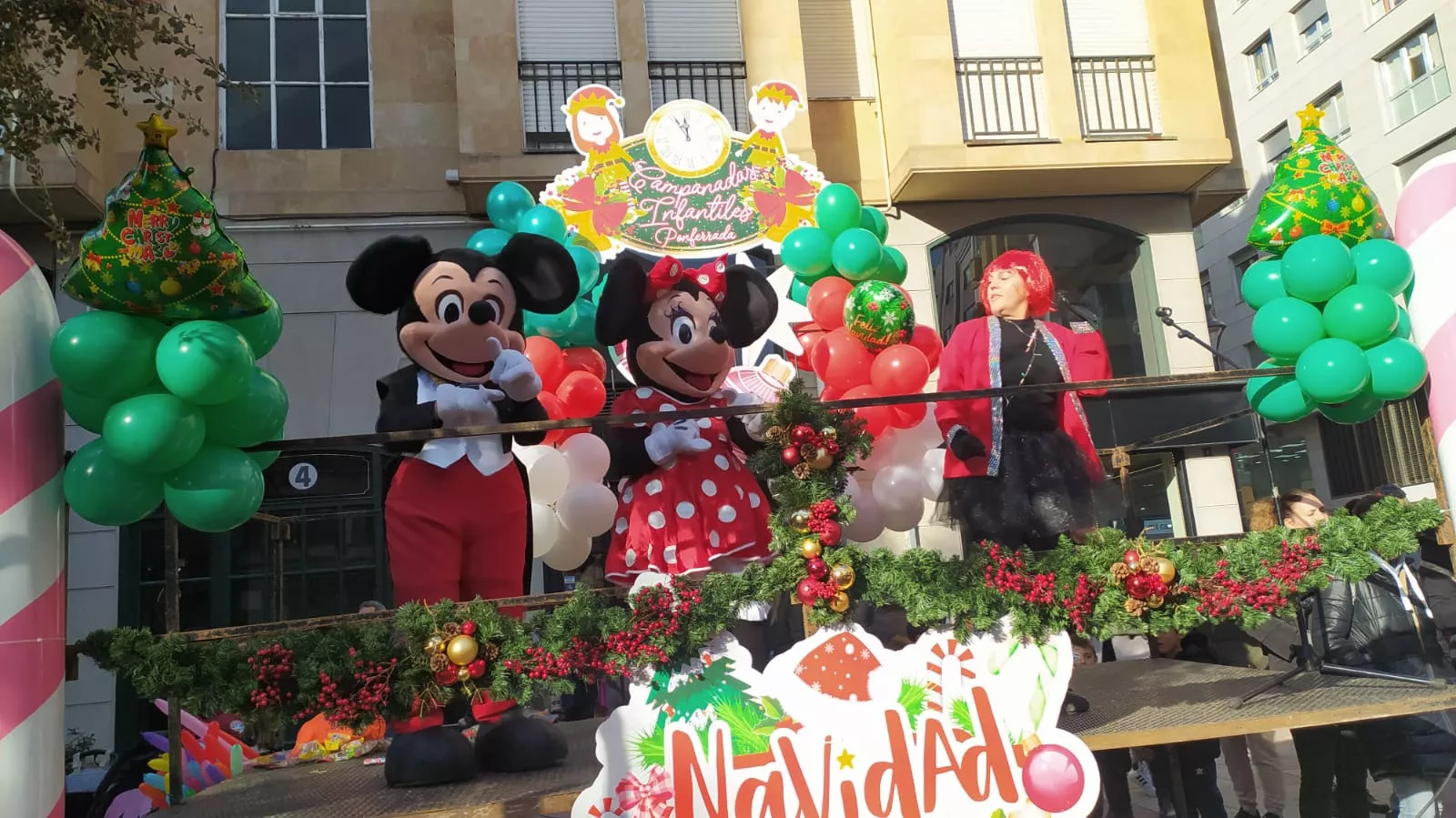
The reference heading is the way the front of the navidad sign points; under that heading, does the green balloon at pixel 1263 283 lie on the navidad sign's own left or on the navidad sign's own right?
on the navidad sign's own left

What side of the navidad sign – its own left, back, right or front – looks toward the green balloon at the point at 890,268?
back

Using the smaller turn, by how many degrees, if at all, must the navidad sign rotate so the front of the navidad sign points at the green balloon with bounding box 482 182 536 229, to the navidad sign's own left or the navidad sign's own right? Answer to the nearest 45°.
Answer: approximately 135° to the navidad sign's own right

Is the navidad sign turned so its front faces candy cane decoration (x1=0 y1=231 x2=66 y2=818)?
no

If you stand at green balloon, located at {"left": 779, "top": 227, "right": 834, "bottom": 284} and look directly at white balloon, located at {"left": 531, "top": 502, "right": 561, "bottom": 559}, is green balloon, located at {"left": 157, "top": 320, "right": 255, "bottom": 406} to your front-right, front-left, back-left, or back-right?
front-left

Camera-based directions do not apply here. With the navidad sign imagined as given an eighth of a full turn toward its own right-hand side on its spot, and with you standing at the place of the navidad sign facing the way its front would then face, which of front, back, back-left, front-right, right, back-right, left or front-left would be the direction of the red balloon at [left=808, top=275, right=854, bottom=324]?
back-right

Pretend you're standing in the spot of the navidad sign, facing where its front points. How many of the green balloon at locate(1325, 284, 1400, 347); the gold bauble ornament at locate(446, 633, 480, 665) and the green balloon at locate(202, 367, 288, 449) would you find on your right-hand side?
2

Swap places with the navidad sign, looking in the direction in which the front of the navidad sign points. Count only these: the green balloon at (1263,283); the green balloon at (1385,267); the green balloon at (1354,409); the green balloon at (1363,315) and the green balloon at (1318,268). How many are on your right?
0

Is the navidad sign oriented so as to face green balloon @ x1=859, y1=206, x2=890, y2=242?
no

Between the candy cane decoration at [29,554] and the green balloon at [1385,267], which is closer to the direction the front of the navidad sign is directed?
the candy cane decoration

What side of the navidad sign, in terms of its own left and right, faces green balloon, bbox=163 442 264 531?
right

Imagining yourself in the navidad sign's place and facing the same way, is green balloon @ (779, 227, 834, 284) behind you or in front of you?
behind

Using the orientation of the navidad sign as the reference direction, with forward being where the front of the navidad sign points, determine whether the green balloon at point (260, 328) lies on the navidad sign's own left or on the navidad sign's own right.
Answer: on the navidad sign's own right

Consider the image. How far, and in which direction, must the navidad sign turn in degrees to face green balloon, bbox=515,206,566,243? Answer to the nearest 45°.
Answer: approximately 135° to its right

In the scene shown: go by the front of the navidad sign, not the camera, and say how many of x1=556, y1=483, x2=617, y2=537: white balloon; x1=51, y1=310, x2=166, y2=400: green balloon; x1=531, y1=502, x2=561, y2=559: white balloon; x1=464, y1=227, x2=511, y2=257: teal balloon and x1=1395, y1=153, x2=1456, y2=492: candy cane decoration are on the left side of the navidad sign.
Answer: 1

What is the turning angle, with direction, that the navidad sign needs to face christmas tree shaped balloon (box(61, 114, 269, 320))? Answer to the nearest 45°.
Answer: approximately 90° to its right

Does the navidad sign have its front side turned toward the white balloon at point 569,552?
no

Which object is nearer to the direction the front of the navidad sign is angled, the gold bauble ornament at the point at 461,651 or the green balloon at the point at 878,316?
the gold bauble ornament

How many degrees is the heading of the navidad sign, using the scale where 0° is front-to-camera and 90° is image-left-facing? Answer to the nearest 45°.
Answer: approximately 0°

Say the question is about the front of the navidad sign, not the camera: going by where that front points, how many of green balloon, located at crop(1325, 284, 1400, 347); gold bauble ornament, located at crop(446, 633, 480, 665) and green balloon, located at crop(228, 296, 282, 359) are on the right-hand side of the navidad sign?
2

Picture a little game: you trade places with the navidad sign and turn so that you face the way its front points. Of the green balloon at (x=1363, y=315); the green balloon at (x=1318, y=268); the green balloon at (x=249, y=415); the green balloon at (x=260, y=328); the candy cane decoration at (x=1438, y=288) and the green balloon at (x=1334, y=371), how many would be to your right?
2
